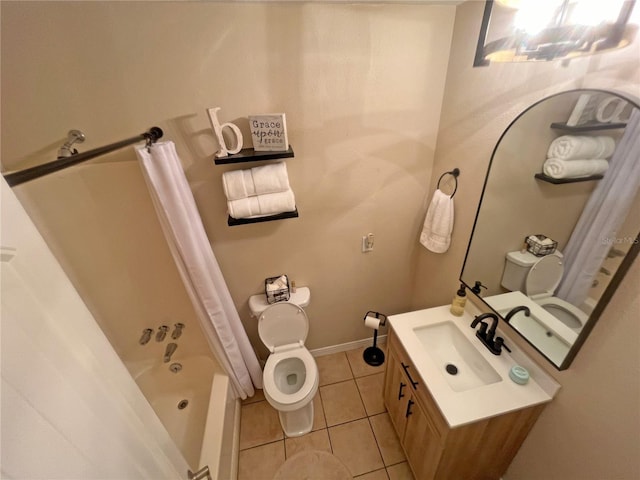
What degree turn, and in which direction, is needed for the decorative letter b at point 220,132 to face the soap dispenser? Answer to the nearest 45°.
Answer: approximately 45° to its left

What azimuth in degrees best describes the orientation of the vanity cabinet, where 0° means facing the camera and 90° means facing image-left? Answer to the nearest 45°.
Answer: approximately 45°

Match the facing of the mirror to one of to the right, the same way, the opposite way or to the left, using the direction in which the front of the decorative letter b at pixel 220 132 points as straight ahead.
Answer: to the right

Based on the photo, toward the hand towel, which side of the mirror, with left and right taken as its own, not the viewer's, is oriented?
right

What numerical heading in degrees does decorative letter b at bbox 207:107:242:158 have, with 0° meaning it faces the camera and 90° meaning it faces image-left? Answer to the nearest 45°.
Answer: approximately 0°

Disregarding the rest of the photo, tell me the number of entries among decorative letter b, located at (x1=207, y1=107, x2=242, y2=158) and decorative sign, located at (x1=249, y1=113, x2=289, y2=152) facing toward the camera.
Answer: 2

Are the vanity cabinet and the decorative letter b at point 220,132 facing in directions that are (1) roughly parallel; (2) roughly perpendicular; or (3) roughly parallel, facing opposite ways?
roughly perpendicular
